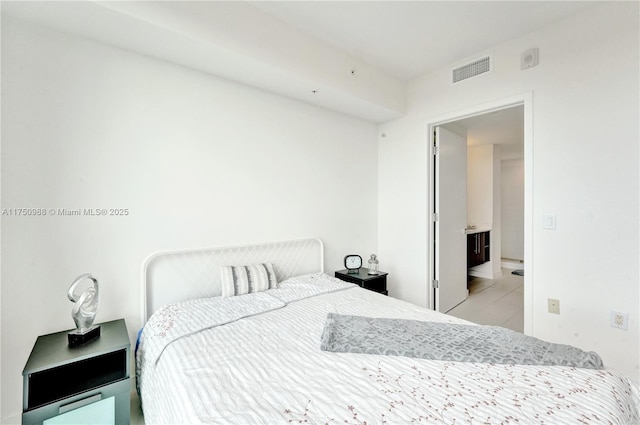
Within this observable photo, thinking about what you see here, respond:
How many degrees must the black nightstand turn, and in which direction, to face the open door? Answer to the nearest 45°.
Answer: approximately 90° to its left

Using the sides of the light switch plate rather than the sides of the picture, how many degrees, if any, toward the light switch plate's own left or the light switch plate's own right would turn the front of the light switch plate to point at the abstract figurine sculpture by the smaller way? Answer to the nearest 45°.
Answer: approximately 45° to the light switch plate's own right

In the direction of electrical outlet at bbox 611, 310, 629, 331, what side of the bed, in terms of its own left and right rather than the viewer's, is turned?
left

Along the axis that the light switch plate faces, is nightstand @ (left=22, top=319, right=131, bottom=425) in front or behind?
in front

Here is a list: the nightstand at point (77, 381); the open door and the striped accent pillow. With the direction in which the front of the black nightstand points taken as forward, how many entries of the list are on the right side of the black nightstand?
2

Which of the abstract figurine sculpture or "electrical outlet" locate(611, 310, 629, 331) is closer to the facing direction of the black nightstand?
the electrical outlet

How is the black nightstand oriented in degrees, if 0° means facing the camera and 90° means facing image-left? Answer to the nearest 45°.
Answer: approximately 315°

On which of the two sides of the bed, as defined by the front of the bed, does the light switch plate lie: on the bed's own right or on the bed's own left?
on the bed's own left

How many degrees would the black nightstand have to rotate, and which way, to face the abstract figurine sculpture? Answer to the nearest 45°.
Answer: approximately 90° to its right

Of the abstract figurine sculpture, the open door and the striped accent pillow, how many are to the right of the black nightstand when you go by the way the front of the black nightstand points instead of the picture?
2

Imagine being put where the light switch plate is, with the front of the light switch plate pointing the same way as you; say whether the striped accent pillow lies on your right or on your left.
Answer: on your right
